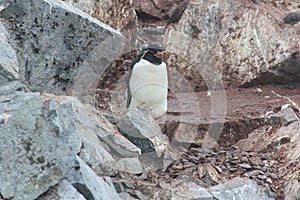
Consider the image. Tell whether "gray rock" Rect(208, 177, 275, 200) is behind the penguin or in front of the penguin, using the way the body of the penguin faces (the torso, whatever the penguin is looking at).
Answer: in front

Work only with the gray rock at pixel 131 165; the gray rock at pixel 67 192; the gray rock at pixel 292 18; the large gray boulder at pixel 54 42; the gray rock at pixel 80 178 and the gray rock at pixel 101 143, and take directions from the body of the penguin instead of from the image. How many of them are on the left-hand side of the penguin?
1

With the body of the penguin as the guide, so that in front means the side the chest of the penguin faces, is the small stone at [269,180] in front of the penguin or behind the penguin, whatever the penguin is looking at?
in front

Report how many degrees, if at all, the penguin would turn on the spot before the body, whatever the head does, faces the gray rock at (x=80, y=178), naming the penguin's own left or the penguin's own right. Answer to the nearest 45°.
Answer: approximately 45° to the penguin's own right

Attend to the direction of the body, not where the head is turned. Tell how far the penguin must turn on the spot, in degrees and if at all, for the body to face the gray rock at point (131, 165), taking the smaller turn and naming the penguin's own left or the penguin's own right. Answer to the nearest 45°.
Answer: approximately 45° to the penguin's own right

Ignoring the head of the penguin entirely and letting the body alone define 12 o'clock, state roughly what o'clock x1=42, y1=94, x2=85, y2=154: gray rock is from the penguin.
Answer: The gray rock is roughly at 2 o'clock from the penguin.

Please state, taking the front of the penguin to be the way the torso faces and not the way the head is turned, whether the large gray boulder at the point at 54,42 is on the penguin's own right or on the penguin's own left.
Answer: on the penguin's own right

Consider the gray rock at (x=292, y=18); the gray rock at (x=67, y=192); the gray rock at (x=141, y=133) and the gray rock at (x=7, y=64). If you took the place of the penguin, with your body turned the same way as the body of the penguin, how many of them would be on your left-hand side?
1

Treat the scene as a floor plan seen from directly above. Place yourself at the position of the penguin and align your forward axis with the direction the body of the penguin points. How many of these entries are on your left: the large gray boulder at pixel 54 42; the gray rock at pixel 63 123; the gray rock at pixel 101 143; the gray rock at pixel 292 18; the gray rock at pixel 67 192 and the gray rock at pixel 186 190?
1

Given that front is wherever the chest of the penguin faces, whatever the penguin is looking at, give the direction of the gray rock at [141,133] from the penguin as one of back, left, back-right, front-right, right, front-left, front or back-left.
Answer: front-right

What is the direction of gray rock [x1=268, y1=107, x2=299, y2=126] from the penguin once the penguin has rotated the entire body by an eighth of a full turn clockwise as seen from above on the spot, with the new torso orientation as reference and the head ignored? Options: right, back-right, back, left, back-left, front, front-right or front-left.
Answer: left

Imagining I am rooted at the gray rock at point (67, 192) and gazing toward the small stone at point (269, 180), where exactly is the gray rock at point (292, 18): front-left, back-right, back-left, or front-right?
front-left

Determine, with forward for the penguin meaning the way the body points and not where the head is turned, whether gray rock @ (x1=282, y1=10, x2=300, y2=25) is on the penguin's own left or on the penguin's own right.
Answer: on the penguin's own left

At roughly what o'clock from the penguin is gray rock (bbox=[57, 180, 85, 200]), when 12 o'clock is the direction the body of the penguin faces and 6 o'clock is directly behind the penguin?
The gray rock is roughly at 2 o'clock from the penguin.

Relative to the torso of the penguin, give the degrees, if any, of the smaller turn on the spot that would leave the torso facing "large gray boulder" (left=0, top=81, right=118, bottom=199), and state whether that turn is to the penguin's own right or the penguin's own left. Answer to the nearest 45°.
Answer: approximately 45° to the penguin's own right
